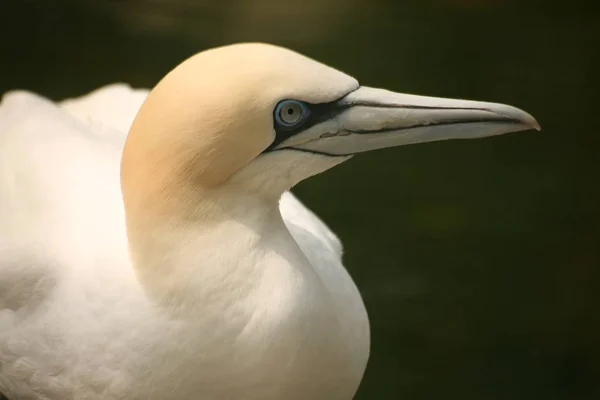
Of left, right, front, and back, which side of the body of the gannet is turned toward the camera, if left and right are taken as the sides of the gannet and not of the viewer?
right
